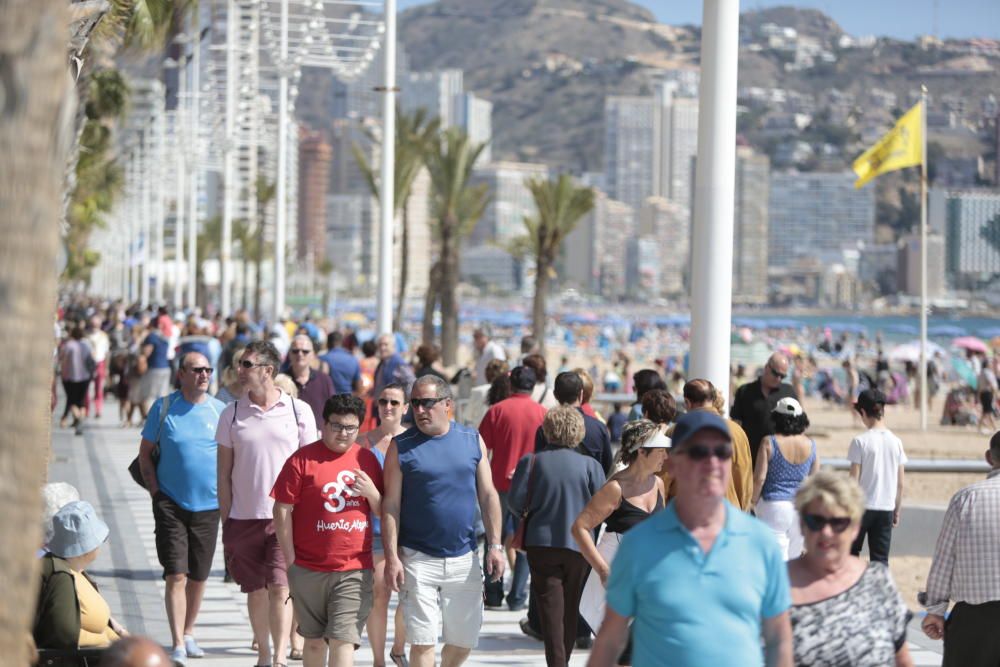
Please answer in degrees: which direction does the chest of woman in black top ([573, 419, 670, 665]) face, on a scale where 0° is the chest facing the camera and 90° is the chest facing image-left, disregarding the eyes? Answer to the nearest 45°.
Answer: approximately 315°

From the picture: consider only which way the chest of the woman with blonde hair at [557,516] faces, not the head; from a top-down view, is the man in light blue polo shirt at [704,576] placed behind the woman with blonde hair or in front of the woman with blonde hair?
behind

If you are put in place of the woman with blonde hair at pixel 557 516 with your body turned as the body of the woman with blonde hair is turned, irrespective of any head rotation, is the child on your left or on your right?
on your right

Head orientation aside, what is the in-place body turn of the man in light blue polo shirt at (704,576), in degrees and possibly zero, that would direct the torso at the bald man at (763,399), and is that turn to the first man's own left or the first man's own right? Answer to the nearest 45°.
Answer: approximately 180°

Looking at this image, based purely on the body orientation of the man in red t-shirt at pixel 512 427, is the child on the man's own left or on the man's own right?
on the man's own right

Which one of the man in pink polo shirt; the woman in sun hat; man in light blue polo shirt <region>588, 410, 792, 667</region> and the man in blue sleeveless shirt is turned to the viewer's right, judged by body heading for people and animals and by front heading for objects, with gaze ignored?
the woman in sun hat

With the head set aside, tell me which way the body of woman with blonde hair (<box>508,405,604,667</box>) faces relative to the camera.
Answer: away from the camera

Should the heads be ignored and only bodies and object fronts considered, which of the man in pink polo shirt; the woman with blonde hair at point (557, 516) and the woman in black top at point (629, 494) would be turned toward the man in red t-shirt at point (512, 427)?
the woman with blonde hair

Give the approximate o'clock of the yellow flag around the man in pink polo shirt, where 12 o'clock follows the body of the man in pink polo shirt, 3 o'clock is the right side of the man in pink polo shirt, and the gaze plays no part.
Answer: The yellow flag is roughly at 7 o'clock from the man in pink polo shirt.

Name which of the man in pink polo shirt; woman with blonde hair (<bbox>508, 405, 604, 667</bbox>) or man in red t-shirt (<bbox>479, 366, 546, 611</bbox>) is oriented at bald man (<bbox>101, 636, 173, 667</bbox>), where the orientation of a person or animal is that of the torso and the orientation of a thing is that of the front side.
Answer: the man in pink polo shirt

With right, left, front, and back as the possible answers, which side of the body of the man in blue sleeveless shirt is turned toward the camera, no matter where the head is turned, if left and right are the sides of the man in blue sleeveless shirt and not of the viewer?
front

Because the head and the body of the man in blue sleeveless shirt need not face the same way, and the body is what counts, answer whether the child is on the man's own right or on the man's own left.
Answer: on the man's own left

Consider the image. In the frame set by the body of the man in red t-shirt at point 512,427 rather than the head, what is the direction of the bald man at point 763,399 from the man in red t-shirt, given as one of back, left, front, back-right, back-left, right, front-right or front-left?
right

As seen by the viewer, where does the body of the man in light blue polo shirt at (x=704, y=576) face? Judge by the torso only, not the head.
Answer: toward the camera

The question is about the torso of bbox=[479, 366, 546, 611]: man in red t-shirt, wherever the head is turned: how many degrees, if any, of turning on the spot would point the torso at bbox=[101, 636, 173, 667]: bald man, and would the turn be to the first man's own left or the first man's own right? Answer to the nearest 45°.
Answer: approximately 180°

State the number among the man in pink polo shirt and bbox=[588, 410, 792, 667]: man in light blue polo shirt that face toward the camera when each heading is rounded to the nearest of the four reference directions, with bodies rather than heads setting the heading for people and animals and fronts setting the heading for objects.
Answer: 2

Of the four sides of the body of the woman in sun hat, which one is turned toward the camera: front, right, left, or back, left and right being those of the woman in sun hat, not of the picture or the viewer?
right
